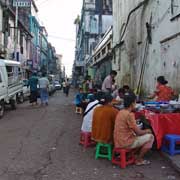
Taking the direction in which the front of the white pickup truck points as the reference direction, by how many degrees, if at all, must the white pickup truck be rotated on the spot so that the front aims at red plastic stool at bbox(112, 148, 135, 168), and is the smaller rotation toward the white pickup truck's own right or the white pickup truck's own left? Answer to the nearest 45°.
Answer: approximately 45° to the white pickup truck's own left

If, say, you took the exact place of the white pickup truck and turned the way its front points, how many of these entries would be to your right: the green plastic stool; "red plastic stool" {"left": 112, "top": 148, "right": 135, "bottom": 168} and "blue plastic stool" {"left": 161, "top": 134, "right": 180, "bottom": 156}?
0

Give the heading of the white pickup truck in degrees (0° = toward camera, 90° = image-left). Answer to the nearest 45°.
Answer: approximately 45°

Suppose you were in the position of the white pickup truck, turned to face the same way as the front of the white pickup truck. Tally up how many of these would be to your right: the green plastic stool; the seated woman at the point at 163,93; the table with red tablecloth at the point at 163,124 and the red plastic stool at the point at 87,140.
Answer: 0

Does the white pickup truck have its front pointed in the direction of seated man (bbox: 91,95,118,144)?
no

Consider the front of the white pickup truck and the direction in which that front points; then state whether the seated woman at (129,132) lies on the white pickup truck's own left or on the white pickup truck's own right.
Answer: on the white pickup truck's own left

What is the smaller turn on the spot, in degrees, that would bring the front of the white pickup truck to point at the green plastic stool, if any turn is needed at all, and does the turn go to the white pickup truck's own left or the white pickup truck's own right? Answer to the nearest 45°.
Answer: approximately 45° to the white pickup truck's own left

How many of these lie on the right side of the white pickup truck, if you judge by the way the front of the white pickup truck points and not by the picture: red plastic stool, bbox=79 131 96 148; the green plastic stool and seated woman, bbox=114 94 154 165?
0

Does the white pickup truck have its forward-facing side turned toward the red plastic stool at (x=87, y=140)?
no

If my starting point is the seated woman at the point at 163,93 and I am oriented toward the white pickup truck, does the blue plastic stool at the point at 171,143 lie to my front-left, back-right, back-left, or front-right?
back-left

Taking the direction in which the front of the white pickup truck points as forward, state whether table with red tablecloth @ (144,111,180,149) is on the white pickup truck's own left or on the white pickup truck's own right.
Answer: on the white pickup truck's own left

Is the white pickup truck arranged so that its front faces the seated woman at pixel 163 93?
no
